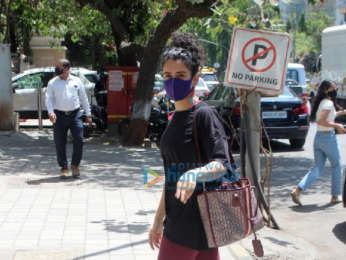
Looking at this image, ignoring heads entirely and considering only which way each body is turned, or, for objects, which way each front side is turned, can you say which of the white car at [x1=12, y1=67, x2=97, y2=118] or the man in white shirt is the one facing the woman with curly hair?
the man in white shirt

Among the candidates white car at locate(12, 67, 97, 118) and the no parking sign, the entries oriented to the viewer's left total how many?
1

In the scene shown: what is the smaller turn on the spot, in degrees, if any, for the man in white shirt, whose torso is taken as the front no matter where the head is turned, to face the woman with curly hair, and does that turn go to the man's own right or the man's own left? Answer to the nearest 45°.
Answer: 0° — they already face them

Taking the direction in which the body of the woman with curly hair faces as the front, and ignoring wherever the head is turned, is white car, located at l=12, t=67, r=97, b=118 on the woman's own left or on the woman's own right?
on the woman's own right

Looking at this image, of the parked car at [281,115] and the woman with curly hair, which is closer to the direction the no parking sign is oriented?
the woman with curly hair

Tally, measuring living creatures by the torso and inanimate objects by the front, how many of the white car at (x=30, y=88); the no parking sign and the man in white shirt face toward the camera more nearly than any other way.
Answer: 2

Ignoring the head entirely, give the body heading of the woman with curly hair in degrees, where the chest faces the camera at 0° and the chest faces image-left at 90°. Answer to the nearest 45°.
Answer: approximately 45°

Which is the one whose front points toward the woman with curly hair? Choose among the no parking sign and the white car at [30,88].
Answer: the no parking sign

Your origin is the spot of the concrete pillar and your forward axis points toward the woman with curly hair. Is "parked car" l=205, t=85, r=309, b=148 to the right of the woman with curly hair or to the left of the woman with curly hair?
left

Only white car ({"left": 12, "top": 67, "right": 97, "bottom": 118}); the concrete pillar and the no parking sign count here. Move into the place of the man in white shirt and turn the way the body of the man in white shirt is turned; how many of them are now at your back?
2

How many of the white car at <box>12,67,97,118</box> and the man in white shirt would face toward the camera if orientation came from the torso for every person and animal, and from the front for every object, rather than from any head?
1

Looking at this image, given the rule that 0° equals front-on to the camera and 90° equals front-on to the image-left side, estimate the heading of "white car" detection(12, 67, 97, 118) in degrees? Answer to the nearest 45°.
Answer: approximately 90°

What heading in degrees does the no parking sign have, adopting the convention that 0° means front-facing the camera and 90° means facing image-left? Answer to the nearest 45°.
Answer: approximately 0°
